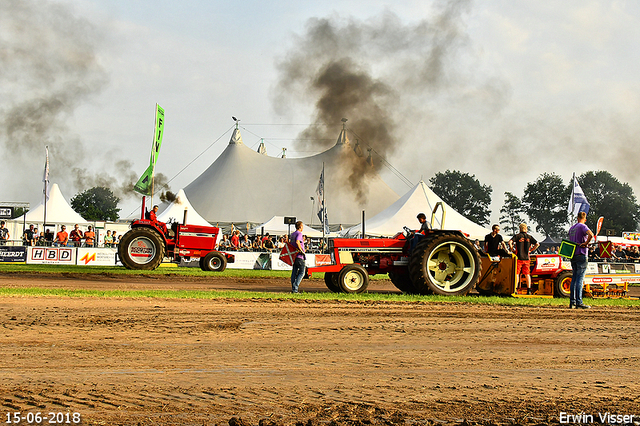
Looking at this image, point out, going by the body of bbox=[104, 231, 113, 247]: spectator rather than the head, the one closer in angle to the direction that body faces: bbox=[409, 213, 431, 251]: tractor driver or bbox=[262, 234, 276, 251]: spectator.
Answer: the tractor driver

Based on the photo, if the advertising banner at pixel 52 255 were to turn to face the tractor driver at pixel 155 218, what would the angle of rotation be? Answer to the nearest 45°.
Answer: approximately 45° to its left

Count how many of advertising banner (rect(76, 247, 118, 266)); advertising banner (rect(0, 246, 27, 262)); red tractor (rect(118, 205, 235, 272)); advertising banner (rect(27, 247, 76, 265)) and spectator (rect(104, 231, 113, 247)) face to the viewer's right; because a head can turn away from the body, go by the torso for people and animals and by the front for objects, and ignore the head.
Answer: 1

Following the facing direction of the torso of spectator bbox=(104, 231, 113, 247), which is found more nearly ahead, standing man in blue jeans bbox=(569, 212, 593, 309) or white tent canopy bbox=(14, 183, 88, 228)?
the standing man in blue jeans

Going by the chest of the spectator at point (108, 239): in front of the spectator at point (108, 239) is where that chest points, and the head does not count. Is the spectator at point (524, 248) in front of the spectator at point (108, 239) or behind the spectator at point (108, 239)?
in front

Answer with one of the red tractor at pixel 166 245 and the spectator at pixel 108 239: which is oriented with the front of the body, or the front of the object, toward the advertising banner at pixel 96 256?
the spectator

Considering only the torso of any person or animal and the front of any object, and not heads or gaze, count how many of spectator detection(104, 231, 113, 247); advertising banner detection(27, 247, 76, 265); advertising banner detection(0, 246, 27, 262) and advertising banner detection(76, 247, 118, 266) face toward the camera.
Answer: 4

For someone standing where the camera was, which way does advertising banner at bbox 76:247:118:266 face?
facing the viewer

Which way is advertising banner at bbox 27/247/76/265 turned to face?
toward the camera

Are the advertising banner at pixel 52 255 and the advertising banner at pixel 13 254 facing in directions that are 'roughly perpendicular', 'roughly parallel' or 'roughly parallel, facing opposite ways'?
roughly parallel

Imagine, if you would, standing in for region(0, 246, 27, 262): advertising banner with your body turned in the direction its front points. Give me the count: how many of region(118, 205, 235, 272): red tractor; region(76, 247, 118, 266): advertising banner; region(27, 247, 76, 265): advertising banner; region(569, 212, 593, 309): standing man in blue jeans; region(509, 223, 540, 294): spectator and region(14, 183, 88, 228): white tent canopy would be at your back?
1

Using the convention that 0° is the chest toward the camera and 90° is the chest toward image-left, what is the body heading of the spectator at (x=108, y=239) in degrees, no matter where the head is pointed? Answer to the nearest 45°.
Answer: approximately 0°

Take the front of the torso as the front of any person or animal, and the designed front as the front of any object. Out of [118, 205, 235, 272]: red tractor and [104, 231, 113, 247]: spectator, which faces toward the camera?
the spectator

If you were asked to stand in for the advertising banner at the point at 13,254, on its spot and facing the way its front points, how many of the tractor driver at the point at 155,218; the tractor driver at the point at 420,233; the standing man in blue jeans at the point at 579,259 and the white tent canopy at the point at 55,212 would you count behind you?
1

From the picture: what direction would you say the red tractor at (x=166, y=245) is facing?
to the viewer's right
